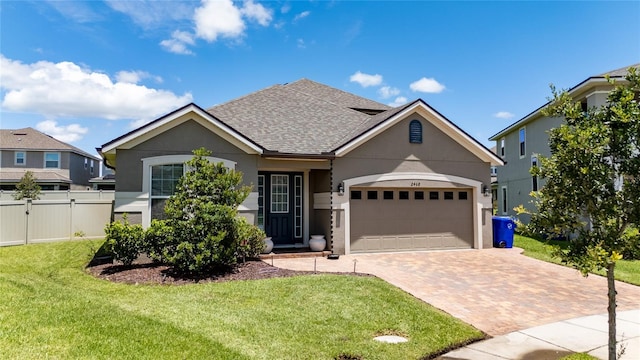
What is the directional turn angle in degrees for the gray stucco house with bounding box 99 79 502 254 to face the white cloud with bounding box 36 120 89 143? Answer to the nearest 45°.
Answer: approximately 135° to its right

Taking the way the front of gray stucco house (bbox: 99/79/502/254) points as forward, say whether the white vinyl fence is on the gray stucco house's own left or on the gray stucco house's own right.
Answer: on the gray stucco house's own right

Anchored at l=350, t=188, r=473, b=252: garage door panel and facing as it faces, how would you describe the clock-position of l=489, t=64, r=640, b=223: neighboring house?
The neighboring house is roughly at 7 o'clock from the garage door panel.

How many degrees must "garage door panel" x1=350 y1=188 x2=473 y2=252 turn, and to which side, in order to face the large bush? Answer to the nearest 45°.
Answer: approximately 45° to its right

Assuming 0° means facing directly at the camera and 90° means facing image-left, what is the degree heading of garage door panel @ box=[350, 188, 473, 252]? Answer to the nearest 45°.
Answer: approximately 0°
